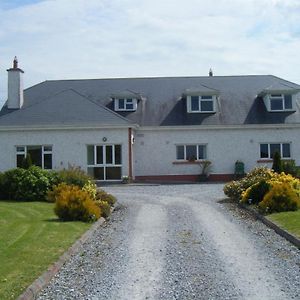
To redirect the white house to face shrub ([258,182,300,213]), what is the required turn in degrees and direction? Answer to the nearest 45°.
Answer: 0° — it already faces it

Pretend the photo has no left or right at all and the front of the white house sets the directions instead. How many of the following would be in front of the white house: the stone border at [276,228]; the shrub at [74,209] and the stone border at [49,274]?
3

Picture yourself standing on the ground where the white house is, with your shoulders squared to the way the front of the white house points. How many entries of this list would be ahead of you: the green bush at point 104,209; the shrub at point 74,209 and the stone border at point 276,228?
3

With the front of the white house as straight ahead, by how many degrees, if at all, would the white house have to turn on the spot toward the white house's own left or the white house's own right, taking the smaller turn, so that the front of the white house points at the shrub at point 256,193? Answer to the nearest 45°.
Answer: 0° — it already faces it

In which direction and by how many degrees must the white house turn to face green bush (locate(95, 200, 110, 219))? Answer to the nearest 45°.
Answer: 0° — it already faces it

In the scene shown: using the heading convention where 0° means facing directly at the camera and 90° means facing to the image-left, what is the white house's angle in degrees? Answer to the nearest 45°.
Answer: approximately 0°

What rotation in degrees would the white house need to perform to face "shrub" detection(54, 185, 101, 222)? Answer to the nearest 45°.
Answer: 0° — it already faces it
